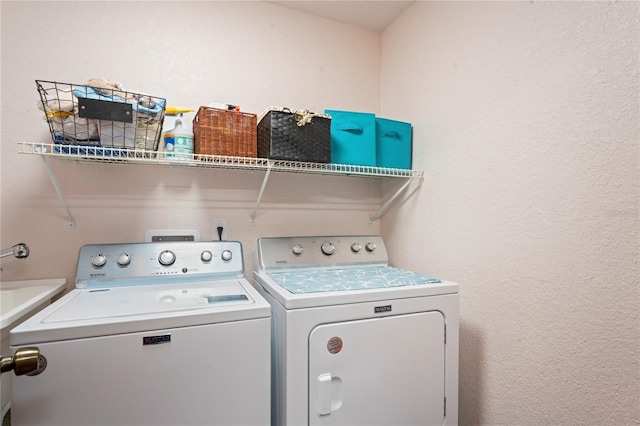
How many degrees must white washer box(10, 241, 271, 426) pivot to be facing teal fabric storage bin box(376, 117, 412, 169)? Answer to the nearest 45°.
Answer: approximately 90° to its left

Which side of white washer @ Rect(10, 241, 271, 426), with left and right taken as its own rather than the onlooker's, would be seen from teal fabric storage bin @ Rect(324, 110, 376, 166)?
left

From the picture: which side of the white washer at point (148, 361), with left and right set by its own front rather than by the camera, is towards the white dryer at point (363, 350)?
left

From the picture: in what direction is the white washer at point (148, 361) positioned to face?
toward the camera

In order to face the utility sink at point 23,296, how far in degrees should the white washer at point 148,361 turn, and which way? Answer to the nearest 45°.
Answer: approximately 135° to its right
